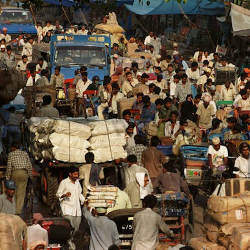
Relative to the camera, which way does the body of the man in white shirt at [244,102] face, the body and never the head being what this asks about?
toward the camera

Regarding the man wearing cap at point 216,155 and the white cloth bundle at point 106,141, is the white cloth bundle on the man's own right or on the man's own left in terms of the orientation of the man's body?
on the man's own right

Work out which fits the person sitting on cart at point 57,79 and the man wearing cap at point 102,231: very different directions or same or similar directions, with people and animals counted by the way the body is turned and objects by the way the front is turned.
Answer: very different directions

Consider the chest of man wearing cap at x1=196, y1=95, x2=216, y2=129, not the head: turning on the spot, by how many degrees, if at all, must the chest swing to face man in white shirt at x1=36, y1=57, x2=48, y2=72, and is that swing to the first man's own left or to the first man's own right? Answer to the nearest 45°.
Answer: approximately 135° to the first man's own right

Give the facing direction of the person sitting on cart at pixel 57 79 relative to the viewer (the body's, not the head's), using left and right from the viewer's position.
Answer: facing the viewer

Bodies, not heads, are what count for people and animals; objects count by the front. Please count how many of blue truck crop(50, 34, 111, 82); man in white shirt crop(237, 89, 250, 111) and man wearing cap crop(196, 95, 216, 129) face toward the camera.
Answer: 3

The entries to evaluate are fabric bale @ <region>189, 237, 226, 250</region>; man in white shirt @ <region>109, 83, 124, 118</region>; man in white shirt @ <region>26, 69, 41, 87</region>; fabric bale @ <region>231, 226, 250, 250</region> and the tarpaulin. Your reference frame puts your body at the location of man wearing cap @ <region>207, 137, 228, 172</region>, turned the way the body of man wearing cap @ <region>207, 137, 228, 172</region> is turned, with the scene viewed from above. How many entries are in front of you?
2

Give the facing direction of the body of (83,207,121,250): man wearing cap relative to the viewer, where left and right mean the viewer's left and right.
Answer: facing away from the viewer

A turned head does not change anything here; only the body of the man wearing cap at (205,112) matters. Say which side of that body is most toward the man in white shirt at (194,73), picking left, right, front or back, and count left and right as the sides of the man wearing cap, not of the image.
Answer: back

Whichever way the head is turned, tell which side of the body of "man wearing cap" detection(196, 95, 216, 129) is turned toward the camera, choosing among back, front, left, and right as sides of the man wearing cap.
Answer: front
